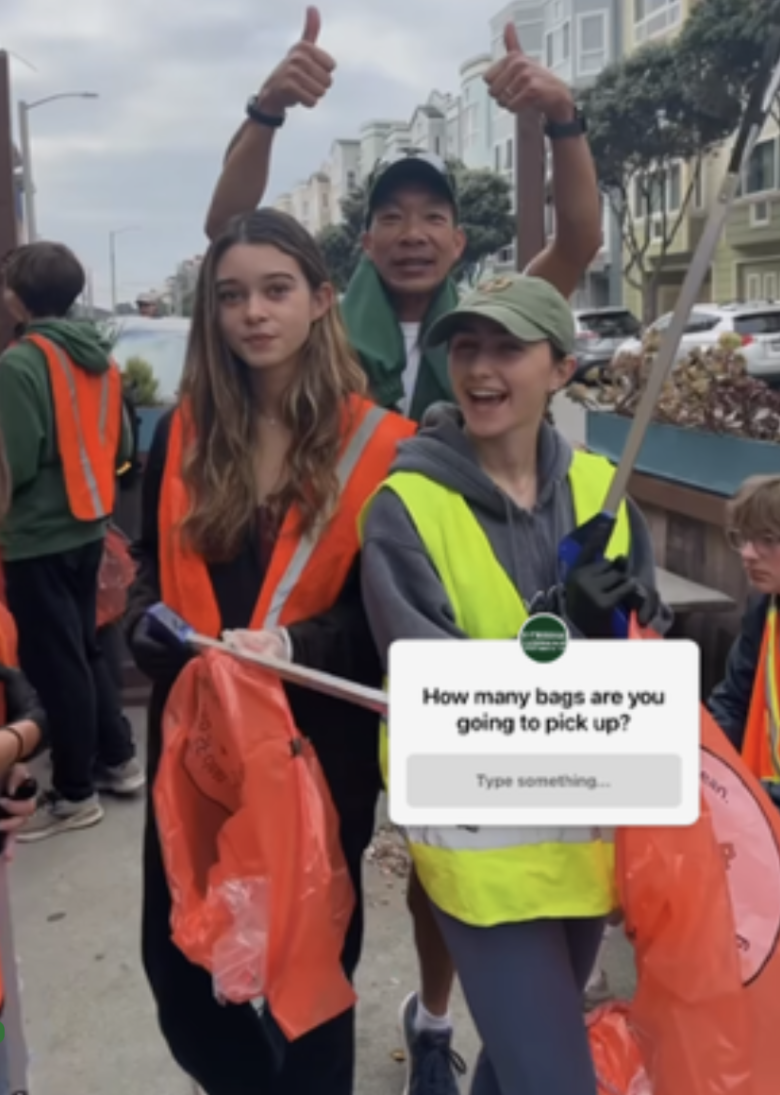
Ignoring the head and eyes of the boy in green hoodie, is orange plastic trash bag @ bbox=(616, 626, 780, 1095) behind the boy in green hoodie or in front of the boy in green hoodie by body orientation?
behind

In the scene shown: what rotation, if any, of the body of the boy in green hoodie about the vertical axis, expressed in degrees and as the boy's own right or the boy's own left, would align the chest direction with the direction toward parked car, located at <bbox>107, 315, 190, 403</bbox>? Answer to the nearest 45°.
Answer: approximately 45° to the boy's own right

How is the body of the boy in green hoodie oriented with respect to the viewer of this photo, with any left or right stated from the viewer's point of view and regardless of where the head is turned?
facing away from the viewer and to the left of the viewer

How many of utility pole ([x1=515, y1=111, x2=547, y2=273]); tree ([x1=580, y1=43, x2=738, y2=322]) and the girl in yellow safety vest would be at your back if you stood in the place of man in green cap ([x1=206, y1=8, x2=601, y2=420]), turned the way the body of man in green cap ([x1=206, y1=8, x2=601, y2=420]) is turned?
2

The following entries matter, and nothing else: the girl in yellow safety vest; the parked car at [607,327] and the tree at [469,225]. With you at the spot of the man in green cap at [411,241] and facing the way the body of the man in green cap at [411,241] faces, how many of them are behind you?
2

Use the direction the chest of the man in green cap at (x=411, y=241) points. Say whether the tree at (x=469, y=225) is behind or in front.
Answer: behind

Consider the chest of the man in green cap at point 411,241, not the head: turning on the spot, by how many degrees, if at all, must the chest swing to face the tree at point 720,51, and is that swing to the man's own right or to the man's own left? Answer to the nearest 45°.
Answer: approximately 180°

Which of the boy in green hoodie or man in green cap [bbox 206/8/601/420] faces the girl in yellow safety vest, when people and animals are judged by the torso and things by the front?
the man in green cap

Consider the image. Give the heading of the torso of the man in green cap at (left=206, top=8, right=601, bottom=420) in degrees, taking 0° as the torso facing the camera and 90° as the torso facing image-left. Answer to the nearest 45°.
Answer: approximately 0°

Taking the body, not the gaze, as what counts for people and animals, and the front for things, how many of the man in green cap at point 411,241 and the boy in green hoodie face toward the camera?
1

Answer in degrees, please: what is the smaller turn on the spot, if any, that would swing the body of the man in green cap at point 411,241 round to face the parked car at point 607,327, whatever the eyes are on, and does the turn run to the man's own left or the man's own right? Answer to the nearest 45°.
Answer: approximately 180°

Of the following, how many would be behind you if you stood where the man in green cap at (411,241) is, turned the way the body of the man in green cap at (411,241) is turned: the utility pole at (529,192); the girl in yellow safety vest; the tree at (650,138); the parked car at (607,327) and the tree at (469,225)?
4
